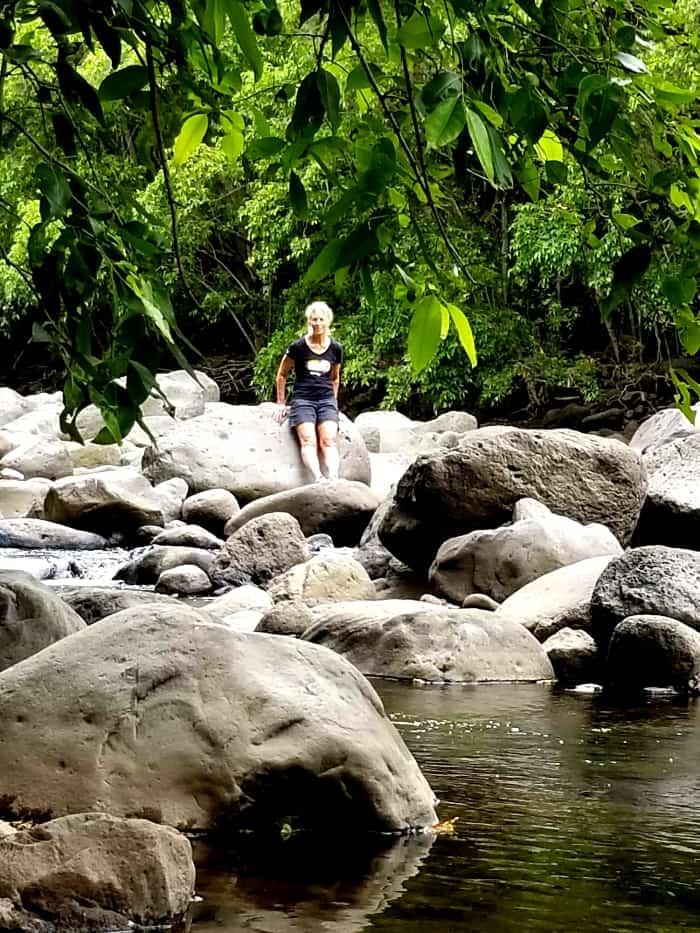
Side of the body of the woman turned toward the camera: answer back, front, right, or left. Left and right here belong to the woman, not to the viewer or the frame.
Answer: front

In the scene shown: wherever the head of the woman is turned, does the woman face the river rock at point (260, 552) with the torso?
yes

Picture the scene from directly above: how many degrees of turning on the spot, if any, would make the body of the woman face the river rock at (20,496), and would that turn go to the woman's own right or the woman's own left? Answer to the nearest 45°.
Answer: approximately 90° to the woman's own right

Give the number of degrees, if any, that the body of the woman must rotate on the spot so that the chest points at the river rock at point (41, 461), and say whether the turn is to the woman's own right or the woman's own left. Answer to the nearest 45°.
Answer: approximately 135° to the woman's own right

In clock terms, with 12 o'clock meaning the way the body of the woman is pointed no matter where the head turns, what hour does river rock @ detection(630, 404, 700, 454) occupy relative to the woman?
The river rock is roughly at 9 o'clock from the woman.

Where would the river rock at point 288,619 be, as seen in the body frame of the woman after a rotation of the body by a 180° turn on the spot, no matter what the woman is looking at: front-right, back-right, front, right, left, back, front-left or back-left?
back

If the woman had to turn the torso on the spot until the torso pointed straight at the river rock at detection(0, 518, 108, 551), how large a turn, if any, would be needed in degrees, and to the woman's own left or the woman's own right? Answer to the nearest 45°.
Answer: approximately 45° to the woman's own right

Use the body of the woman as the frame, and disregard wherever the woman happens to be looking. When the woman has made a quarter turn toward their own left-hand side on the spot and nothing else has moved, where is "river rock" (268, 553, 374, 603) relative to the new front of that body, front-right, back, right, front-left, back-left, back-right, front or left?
right

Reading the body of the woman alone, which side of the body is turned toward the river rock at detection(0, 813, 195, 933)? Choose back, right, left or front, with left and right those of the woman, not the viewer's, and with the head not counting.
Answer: front

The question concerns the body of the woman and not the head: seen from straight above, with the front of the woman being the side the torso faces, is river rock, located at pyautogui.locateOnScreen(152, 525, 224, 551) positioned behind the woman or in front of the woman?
in front

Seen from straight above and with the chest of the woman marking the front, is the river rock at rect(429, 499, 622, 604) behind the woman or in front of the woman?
in front
